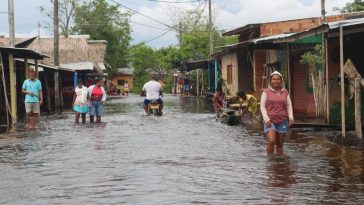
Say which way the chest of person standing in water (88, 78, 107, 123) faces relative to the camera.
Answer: toward the camera

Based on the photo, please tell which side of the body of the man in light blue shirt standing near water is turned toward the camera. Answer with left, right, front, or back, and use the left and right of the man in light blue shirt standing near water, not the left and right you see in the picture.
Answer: front

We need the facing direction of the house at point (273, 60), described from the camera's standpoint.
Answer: facing the viewer and to the left of the viewer

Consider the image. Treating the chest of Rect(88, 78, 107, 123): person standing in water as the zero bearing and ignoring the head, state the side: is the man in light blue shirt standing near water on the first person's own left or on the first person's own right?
on the first person's own right

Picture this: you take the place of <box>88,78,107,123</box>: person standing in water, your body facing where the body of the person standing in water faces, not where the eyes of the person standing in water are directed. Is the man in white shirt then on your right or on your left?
on your left

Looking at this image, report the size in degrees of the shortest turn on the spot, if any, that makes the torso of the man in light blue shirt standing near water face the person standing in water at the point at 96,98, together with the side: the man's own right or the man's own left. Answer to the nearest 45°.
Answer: approximately 135° to the man's own left

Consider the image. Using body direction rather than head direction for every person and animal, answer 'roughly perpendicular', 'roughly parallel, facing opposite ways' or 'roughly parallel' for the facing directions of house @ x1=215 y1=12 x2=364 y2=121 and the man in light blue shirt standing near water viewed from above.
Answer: roughly perpendicular

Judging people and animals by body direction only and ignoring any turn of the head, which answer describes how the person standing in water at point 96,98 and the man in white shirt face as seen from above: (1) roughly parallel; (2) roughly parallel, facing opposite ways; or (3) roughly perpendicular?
roughly parallel, facing opposite ways

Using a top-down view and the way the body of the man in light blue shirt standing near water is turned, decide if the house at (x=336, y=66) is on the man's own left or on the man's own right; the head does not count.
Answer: on the man's own left

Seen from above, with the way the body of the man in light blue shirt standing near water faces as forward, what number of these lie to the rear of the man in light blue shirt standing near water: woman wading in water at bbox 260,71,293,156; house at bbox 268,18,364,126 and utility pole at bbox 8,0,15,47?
1

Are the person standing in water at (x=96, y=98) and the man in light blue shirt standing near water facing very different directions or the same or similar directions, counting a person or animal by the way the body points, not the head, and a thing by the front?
same or similar directions

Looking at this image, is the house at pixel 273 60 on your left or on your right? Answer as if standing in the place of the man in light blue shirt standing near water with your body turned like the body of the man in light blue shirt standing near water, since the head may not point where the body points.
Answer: on your left
